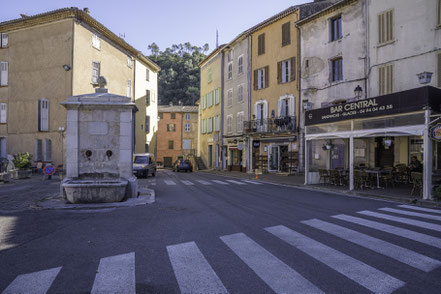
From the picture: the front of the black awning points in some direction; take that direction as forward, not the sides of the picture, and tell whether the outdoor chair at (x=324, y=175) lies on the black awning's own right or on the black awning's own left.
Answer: on the black awning's own right

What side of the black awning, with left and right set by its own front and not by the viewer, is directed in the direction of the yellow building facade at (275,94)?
right

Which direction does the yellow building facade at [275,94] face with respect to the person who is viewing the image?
facing the viewer and to the left of the viewer

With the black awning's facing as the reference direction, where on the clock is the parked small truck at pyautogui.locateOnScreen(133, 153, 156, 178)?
The parked small truck is roughly at 2 o'clock from the black awning.

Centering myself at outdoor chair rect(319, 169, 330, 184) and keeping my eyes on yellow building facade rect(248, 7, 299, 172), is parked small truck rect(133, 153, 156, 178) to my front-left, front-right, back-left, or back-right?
front-left

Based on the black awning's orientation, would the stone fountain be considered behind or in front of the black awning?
in front

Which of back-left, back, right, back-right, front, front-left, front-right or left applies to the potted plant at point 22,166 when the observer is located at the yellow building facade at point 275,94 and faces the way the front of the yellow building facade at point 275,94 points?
front

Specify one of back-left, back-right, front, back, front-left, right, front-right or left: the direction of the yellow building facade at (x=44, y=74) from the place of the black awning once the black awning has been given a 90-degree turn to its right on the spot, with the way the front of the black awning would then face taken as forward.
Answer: front-left

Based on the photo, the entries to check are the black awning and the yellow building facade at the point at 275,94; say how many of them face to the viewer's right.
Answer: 0

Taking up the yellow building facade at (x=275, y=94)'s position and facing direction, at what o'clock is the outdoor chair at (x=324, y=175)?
The outdoor chair is roughly at 10 o'clock from the yellow building facade.

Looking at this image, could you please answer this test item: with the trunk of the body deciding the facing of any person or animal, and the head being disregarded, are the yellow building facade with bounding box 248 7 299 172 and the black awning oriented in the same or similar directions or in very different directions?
same or similar directions

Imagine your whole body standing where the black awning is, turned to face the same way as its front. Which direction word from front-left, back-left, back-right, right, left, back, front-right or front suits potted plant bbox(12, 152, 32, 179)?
front-right
